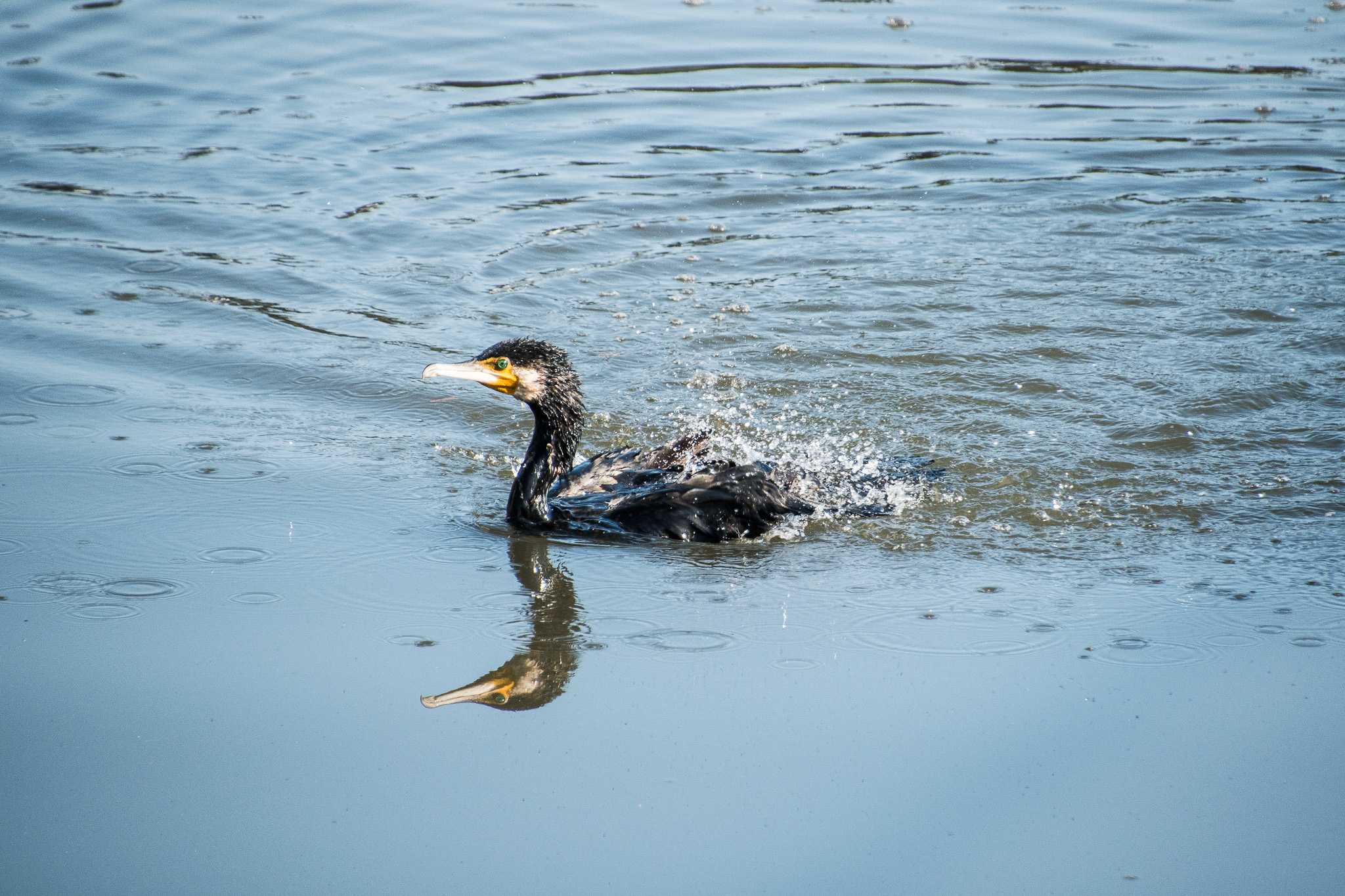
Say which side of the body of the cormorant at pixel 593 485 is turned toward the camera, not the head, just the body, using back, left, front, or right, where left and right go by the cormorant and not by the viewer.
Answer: left
